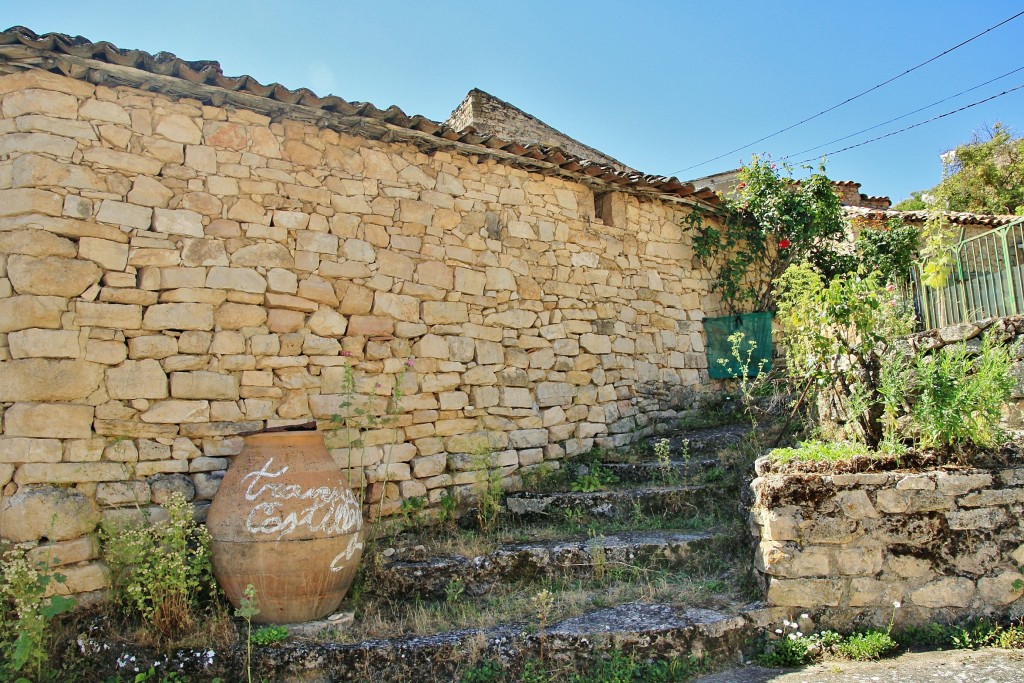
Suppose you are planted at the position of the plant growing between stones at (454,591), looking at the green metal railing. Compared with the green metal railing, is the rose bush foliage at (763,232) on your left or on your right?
left

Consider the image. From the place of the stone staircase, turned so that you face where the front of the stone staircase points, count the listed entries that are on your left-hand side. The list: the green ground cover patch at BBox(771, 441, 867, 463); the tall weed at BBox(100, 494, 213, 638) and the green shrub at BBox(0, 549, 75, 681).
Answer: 1

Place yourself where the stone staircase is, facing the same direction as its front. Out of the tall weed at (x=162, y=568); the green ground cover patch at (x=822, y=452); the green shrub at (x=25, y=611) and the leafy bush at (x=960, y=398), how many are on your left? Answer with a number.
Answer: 2

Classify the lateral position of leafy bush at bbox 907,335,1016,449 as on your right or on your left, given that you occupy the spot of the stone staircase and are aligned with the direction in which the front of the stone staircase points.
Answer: on your left

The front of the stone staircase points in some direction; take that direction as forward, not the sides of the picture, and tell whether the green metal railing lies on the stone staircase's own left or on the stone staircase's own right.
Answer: on the stone staircase's own left

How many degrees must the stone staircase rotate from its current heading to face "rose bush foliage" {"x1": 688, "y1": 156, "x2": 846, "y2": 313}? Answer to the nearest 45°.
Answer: approximately 135° to its left

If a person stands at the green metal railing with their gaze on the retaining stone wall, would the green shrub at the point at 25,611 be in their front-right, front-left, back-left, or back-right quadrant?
front-right

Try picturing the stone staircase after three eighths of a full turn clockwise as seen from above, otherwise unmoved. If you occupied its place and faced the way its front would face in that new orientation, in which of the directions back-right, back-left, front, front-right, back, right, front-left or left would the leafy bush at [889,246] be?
right

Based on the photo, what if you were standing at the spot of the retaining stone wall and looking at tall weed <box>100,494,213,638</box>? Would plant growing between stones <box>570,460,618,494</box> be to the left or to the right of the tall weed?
right

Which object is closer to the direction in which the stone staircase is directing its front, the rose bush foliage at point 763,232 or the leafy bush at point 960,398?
the leafy bush

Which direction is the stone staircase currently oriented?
toward the camera

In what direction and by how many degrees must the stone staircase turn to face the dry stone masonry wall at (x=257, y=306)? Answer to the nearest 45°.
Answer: approximately 90° to its right

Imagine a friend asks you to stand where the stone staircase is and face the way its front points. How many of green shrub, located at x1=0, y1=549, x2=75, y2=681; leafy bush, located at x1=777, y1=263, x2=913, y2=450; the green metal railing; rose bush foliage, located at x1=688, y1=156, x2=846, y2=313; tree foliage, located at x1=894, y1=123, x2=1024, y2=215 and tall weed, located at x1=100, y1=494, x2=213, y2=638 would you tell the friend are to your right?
2

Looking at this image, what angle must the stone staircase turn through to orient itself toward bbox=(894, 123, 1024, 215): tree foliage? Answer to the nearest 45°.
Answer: approximately 135° to its left

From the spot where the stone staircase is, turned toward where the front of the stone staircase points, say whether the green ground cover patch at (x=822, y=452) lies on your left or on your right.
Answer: on your left

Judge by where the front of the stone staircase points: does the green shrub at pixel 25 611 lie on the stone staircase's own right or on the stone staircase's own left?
on the stone staircase's own right
